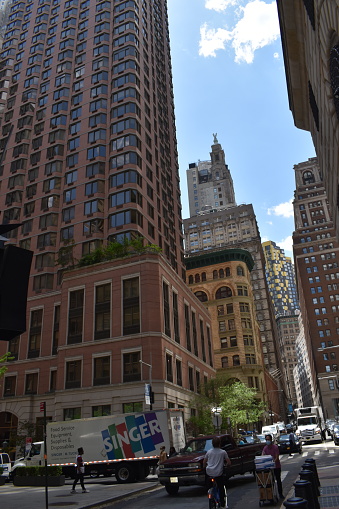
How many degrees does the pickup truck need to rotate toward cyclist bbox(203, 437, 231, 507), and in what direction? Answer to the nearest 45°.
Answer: approximately 45° to its left

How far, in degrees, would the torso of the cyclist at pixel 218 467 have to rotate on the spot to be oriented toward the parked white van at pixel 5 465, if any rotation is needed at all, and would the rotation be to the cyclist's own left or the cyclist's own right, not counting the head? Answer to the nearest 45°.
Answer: approximately 45° to the cyclist's own left

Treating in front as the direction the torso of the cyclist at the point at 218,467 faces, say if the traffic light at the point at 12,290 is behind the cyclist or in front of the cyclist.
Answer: behind

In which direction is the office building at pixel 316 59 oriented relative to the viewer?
to the viewer's left

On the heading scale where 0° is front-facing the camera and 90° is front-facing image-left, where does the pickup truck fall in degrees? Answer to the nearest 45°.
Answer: approximately 45°

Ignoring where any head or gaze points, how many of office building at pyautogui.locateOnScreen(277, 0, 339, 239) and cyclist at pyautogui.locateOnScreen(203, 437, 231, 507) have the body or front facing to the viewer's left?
1

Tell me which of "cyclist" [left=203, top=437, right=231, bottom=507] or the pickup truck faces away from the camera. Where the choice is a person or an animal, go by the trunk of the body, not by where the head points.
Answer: the cyclist

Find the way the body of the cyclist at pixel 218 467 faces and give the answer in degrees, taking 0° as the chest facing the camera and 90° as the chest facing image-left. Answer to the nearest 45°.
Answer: approximately 180°
